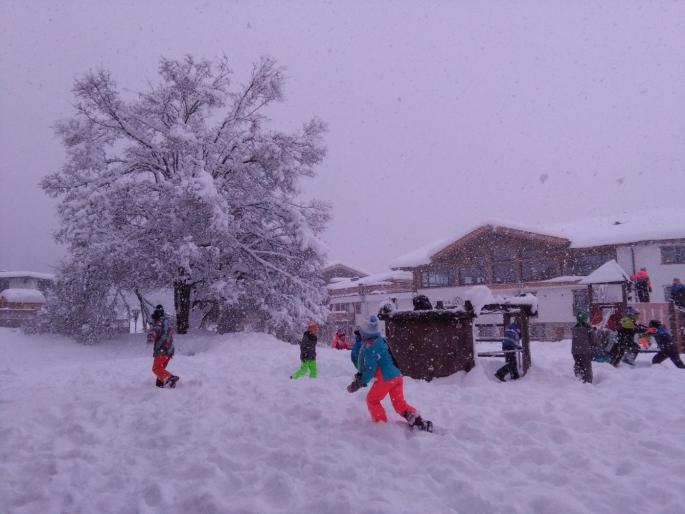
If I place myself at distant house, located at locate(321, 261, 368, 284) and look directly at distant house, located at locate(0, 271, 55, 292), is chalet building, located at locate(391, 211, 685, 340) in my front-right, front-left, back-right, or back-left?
back-left

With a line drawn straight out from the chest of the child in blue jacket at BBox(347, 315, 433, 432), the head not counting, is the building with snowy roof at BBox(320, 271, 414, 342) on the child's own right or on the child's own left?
on the child's own right

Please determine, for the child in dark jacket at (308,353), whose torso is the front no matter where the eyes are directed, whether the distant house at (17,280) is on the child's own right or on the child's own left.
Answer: on the child's own left

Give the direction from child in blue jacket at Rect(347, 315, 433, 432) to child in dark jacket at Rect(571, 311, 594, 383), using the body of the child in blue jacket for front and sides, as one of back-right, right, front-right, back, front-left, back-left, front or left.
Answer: back-right

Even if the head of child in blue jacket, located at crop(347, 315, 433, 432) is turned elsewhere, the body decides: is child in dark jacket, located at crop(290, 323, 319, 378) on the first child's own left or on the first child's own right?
on the first child's own right
